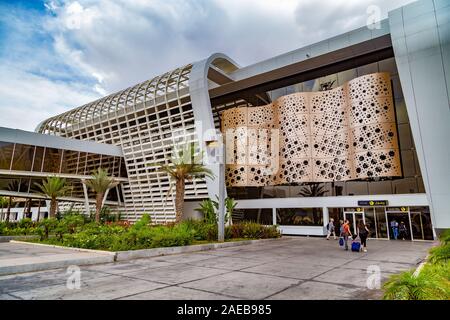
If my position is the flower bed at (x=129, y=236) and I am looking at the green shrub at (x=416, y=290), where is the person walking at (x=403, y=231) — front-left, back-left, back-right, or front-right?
front-left

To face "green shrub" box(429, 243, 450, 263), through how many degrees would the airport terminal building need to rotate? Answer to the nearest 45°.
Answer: approximately 45° to its left

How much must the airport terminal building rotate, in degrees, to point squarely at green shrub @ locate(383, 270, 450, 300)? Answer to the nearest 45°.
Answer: approximately 45° to its left

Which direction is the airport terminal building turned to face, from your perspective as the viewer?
facing the viewer and to the left of the viewer

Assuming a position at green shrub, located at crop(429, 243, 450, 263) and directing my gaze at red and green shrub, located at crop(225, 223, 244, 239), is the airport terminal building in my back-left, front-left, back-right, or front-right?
front-right

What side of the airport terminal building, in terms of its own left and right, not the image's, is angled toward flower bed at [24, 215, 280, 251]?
front
